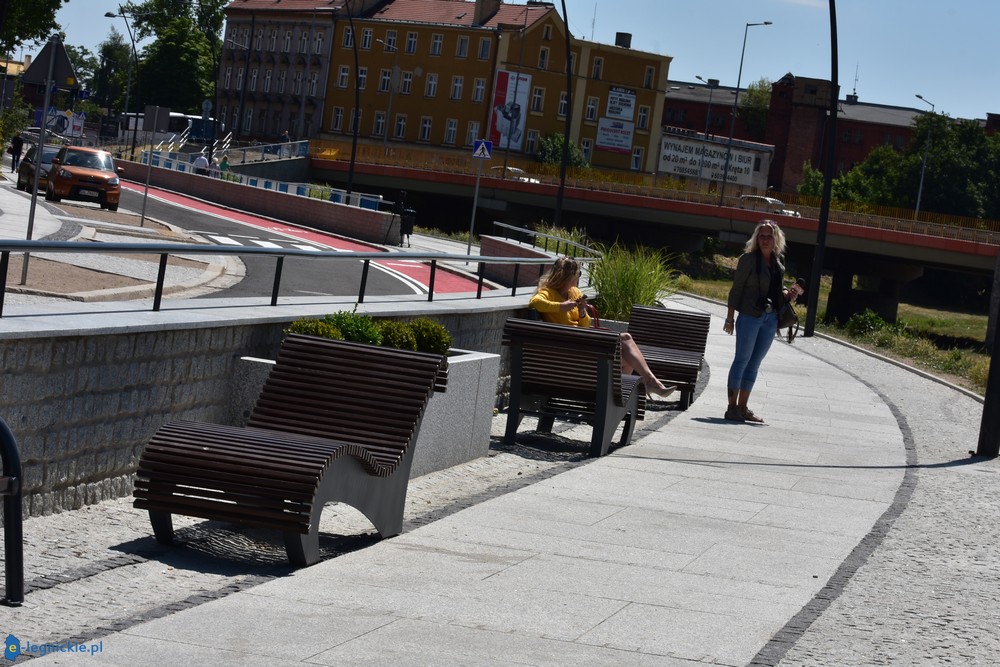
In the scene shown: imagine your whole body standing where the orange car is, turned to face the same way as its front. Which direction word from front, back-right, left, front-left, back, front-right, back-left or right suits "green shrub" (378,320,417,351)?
front

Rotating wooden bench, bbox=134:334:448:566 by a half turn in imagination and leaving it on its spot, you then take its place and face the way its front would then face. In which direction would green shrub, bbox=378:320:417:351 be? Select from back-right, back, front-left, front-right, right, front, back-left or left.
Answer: front-left

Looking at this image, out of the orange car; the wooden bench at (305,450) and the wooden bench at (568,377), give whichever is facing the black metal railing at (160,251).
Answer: the orange car

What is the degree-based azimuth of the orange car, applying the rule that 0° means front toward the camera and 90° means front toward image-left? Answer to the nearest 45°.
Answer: approximately 0°

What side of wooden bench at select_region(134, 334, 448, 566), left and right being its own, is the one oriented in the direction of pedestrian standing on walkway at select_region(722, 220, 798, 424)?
back

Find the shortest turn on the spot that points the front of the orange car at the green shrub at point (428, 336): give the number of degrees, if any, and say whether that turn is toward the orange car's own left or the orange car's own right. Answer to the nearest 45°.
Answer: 0° — it already faces it

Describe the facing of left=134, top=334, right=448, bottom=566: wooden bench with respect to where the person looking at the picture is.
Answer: facing the viewer and to the left of the viewer

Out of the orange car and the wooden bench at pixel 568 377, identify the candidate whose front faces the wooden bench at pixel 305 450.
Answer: the orange car

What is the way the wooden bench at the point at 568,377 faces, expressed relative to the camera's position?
facing away from the viewer and to the right of the viewer

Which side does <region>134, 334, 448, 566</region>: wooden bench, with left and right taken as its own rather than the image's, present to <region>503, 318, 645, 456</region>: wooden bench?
back

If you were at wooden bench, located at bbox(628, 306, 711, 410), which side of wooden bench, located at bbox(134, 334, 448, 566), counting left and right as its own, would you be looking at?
back

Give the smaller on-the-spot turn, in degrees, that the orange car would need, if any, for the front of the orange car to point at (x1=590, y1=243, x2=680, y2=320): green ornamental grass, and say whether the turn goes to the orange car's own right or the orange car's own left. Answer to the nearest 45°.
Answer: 0° — it already faces it

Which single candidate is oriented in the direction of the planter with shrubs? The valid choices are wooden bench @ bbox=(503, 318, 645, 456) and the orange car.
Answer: the orange car
